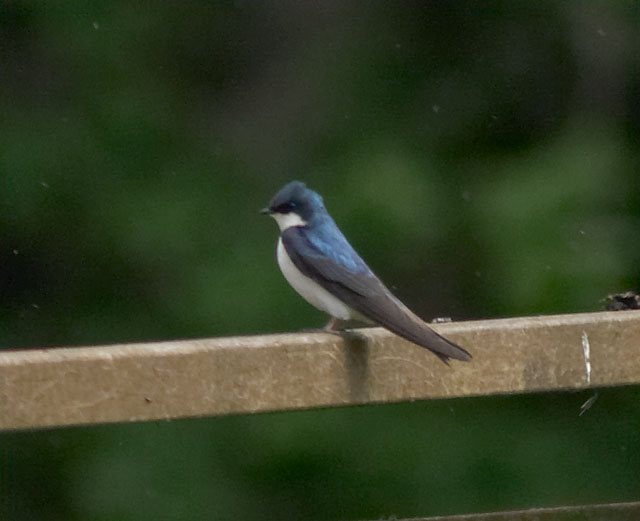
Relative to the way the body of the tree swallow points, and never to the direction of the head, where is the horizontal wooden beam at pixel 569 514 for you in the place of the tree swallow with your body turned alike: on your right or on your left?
on your left

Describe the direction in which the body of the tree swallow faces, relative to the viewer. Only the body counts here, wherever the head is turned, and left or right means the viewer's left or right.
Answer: facing to the left of the viewer
